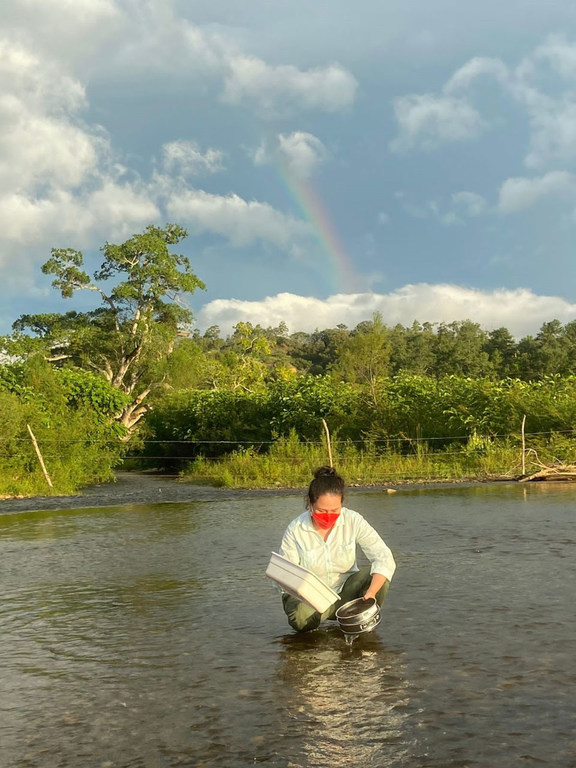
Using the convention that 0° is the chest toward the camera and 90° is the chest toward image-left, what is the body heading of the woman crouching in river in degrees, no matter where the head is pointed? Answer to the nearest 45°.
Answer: approximately 0°

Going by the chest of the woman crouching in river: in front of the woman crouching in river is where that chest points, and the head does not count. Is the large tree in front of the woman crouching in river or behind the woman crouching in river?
behind
